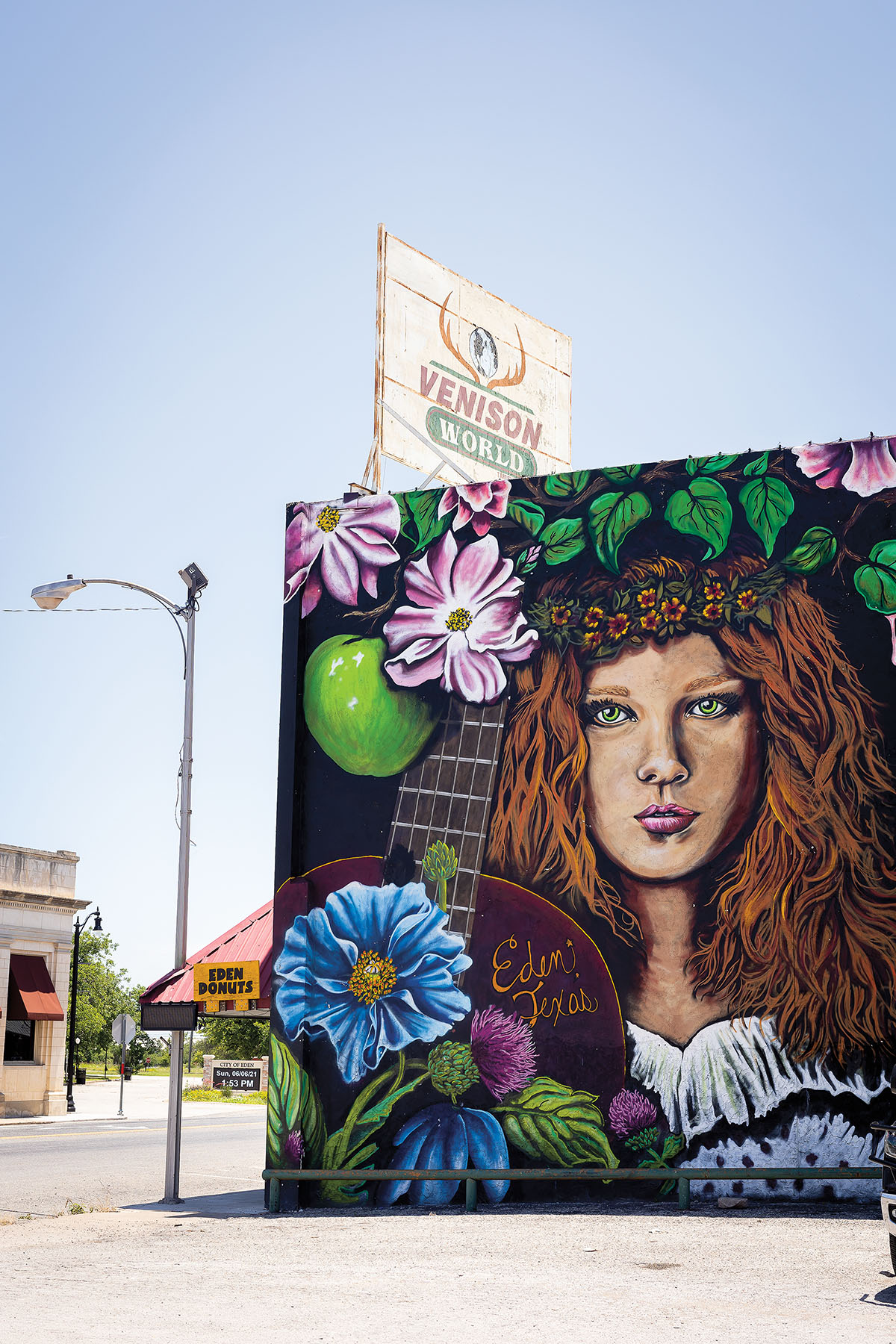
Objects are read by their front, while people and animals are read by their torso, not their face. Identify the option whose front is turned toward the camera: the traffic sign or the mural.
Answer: the mural

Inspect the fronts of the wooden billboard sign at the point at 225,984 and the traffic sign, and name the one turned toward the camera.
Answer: the wooden billboard sign

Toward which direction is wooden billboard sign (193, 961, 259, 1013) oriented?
toward the camera

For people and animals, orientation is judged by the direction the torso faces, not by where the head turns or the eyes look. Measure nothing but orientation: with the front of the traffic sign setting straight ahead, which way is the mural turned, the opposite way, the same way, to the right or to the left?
the opposite way

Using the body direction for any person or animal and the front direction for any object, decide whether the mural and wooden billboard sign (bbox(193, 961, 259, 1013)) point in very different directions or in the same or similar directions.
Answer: same or similar directions

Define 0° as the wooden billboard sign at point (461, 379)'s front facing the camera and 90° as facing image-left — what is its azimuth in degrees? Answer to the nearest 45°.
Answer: approximately 315°

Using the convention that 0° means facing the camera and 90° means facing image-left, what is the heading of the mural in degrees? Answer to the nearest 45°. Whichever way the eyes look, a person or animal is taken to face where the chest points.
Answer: approximately 0°
